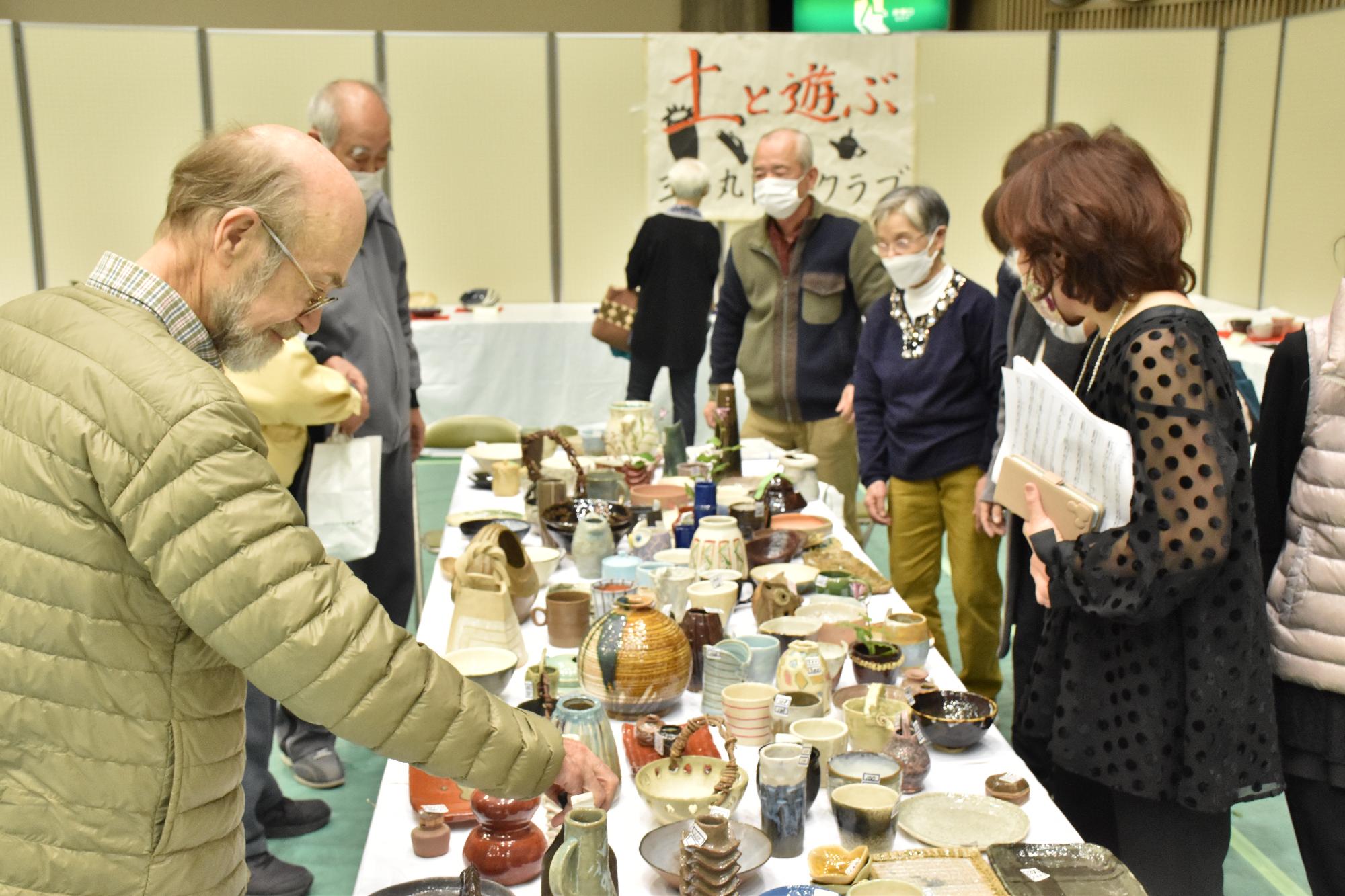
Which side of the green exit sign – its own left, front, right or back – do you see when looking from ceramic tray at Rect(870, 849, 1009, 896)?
front

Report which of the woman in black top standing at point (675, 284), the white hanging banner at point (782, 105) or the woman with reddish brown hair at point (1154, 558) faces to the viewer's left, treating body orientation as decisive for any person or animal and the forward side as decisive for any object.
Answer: the woman with reddish brown hair

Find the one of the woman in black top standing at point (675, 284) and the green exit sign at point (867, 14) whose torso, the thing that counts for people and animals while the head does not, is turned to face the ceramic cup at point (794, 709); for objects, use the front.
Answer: the green exit sign

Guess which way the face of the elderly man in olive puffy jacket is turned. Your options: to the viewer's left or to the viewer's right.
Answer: to the viewer's right

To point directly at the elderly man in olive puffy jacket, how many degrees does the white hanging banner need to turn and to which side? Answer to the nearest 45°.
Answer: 0° — it already faces them

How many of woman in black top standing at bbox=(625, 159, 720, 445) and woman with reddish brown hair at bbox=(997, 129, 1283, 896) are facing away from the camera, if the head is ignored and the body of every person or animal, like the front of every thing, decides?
1

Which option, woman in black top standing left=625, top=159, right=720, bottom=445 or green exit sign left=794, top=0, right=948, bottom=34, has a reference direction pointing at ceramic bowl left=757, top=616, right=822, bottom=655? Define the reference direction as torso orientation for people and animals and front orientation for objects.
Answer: the green exit sign

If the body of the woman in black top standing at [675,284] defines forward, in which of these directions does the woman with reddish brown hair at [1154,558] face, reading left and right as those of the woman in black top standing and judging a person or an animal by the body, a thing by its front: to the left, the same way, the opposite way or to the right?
to the left

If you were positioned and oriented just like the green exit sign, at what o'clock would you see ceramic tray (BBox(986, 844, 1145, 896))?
The ceramic tray is roughly at 12 o'clock from the green exit sign.

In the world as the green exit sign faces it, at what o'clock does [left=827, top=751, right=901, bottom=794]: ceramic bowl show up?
The ceramic bowl is roughly at 12 o'clock from the green exit sign.

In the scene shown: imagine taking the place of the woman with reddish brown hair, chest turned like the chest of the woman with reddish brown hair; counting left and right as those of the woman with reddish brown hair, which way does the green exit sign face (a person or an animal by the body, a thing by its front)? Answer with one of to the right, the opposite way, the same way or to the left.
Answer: to the left

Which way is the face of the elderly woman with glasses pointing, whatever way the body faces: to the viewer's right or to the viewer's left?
to the viewer's left

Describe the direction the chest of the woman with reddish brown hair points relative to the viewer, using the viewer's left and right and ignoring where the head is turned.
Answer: facing to the left of the viewer

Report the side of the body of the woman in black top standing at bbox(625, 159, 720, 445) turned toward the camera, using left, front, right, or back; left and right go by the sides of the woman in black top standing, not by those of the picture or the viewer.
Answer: back

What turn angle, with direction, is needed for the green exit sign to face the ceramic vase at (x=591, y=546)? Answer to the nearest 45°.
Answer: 0° — it already faces it
